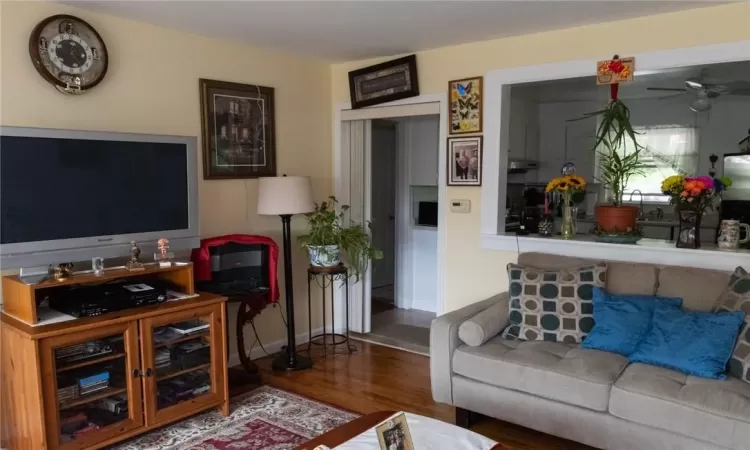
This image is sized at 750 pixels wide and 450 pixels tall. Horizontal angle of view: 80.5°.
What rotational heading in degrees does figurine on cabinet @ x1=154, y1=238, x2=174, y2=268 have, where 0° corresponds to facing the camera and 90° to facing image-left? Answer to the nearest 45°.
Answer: approximately 0°

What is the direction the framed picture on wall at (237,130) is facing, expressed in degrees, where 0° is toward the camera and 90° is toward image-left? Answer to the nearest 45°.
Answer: approximately 315°

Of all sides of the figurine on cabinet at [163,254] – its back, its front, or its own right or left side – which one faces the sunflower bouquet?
left

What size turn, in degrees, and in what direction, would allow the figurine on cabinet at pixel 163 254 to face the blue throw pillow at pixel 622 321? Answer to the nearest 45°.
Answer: approximately 45° to its left

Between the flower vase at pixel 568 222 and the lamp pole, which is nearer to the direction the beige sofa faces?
the lamp pole

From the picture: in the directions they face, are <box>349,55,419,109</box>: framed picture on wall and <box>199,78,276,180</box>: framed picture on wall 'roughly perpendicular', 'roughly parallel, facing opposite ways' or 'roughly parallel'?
roughly perpendicular

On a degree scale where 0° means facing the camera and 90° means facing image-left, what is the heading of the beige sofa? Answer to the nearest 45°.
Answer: approximately 45°
